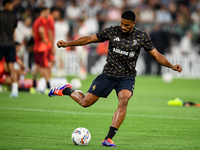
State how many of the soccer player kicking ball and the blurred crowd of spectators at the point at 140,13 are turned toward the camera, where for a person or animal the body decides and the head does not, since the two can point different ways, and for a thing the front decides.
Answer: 2

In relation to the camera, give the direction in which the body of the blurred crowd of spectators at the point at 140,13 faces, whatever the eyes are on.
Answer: toward the camera

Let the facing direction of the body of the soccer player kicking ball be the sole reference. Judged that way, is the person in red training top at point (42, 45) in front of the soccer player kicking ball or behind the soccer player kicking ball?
behind

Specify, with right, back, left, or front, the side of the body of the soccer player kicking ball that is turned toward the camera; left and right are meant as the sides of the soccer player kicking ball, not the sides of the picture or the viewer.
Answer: front
